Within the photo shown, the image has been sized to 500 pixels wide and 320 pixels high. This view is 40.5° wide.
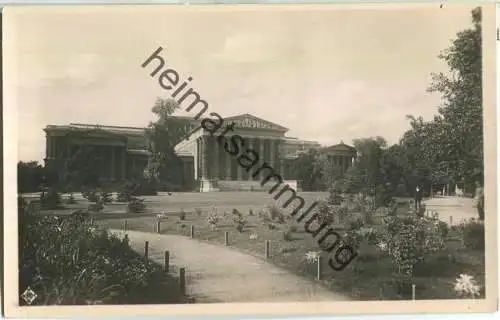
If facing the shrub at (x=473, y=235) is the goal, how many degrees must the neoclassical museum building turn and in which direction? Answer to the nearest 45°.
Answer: approximately 45° to its left

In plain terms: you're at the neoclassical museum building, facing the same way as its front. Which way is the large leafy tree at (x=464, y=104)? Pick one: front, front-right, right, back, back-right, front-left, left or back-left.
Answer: front-left

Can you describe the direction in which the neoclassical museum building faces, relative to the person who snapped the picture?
facing the viewer and to the right of the viewer

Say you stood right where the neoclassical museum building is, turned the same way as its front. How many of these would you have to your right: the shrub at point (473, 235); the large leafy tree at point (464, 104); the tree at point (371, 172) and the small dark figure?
0
